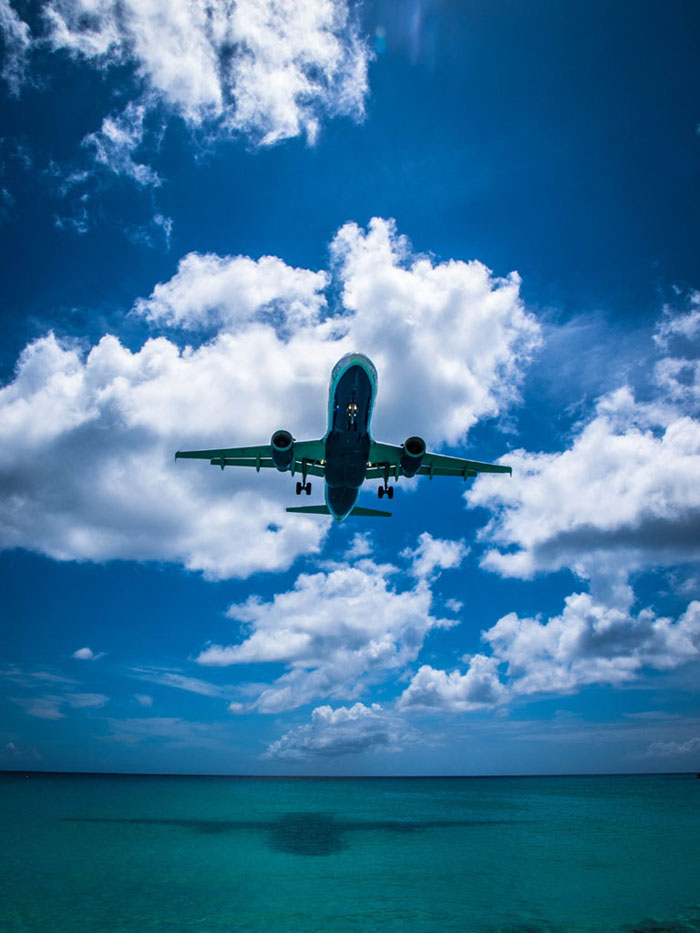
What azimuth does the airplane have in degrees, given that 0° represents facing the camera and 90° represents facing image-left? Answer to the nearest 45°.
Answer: approximately 0°
